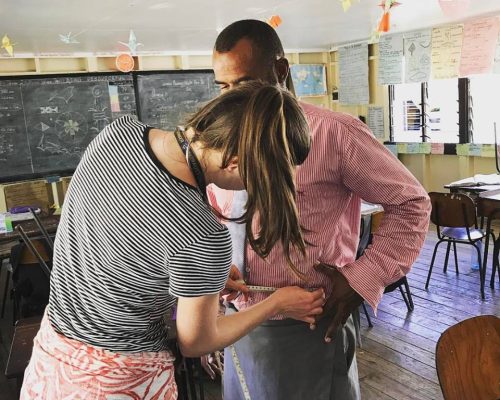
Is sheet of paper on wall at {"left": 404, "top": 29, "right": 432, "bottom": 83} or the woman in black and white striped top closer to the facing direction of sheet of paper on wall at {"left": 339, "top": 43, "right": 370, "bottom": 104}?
the woman in black and white striped top

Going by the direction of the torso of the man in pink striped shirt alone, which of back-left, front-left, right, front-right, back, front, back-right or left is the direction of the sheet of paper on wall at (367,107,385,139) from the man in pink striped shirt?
back-right

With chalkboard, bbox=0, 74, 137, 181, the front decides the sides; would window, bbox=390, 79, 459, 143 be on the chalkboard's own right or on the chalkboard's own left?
on the chalkboard's own left

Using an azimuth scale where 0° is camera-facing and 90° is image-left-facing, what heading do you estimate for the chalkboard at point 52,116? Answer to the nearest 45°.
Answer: approximately 0°

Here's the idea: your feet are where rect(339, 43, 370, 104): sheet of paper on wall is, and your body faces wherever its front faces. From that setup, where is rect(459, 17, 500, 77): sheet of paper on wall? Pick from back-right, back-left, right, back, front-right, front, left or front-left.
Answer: left

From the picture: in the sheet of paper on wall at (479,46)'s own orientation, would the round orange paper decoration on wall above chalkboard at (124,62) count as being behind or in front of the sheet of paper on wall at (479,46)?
in front

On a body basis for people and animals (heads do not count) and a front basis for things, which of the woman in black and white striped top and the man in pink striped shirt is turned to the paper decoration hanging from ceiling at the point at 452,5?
the woman in black and white striped top

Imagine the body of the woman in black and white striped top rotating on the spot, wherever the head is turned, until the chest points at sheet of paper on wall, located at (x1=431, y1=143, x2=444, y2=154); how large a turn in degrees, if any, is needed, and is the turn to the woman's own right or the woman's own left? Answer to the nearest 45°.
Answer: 0° — they already face it
